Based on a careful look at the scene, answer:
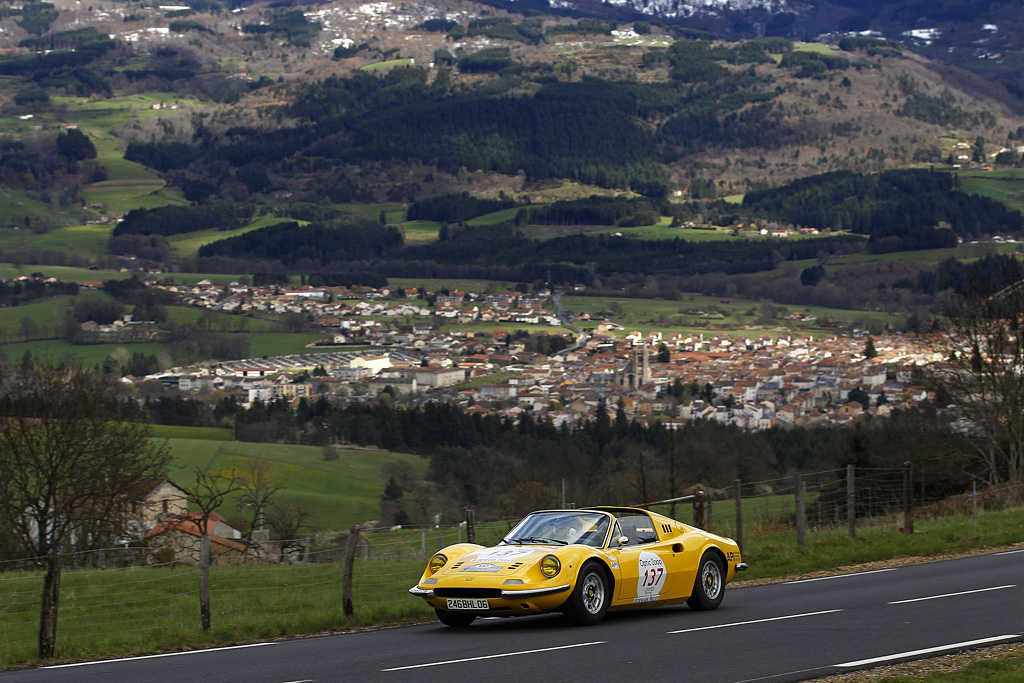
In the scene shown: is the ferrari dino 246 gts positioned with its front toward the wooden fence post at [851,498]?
no

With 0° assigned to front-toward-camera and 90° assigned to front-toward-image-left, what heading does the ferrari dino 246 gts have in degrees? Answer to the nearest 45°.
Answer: approximately 45°

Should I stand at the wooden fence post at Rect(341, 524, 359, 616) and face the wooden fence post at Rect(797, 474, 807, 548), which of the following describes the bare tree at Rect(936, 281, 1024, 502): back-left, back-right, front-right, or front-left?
front-left

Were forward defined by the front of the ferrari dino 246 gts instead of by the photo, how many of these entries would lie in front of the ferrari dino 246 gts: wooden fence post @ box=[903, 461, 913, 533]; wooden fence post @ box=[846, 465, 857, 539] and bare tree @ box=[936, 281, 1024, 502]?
0

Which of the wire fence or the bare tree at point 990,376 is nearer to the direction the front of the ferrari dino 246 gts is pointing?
the wire fence

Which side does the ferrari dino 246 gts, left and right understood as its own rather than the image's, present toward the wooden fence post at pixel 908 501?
back

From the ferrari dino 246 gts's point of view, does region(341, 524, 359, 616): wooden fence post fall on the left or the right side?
on its right

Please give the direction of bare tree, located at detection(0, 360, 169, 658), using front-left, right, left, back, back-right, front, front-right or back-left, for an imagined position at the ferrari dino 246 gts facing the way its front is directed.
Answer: right

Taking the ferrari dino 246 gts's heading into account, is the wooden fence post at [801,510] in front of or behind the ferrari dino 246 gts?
behind
